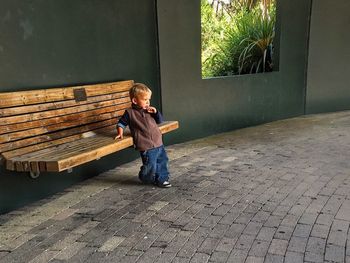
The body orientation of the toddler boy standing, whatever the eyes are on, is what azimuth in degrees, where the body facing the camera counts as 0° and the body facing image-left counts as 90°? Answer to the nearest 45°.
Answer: approximately 315°
